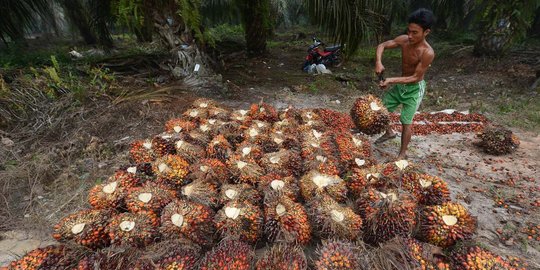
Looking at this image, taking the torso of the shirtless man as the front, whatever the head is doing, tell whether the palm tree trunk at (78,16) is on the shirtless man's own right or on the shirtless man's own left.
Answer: on the shirtless man's own right

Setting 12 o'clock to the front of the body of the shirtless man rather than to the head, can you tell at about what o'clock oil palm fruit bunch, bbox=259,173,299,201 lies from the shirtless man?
The oil palm fruit bunch is roughly at 11 o'clock from the shirtless man.

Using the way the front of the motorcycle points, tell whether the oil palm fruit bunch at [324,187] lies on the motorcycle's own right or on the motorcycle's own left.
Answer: on the motorcycle's own left

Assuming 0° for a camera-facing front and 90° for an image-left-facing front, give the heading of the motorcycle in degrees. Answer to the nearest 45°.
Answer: approximately 45°

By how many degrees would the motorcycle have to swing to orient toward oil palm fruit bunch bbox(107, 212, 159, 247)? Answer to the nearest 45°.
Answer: approximately 45° to its left
